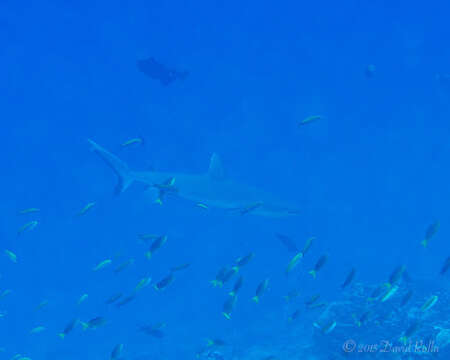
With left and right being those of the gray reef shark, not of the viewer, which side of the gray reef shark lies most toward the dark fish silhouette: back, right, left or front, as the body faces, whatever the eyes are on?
left

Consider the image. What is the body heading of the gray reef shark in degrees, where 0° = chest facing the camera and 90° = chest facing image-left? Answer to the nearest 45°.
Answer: approximately 270°
